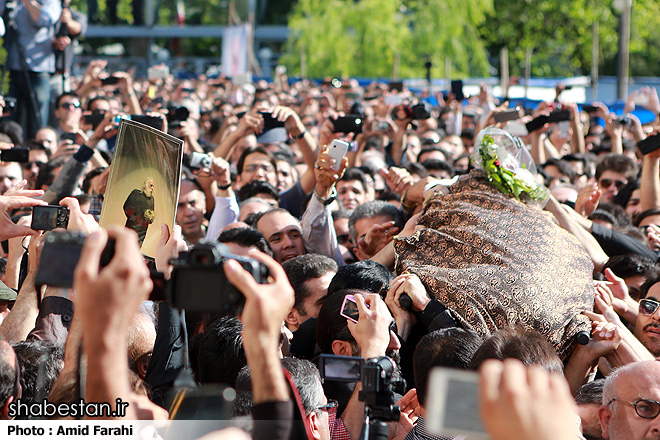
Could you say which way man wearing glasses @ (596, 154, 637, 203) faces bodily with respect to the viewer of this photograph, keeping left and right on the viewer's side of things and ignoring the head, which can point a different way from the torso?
facing the viewer and to the left of the viewer

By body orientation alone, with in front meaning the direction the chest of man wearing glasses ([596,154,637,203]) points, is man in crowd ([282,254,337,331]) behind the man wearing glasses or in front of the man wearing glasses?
in front

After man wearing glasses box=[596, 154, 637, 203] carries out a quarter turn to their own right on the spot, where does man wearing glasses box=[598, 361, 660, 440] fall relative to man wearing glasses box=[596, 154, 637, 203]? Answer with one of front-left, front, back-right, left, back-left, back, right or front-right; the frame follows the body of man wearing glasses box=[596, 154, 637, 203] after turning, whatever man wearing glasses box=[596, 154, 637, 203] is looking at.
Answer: back-left

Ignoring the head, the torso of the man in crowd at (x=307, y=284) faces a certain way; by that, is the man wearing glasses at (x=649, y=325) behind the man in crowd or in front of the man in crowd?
in front

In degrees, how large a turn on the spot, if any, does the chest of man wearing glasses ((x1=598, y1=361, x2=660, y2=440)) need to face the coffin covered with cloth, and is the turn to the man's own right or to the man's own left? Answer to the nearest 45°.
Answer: approximately 180°

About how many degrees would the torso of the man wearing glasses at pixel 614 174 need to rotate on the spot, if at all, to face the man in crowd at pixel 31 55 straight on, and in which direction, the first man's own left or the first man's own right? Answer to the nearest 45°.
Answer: approximately 45° to the first man's own right

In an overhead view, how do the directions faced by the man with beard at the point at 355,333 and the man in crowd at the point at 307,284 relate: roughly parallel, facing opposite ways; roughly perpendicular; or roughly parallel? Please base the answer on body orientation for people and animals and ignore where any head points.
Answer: roughly parallel
